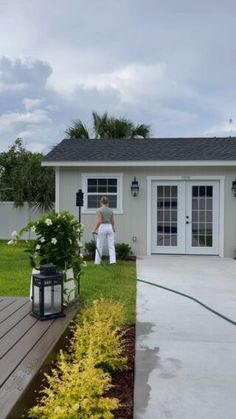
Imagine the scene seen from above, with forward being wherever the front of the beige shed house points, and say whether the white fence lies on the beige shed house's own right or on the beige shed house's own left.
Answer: on the beige shed house's own right

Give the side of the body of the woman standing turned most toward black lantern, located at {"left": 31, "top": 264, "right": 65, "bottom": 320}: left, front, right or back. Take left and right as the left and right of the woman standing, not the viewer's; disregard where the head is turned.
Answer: back

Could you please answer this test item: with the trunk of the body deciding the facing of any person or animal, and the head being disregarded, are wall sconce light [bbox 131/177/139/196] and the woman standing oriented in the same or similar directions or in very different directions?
very different directions

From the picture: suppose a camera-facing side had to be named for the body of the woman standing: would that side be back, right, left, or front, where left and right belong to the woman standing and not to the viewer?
back

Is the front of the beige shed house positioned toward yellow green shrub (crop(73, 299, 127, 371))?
yes

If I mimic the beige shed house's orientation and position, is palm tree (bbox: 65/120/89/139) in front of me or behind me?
behind

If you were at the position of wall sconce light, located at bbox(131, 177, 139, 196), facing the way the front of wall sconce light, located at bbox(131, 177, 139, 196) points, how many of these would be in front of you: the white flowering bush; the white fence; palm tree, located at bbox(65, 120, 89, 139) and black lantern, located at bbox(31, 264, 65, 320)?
2

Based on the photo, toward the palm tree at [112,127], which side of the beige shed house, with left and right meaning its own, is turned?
back

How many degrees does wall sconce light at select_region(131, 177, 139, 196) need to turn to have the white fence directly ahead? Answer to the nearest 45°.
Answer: approximately 135° to its right

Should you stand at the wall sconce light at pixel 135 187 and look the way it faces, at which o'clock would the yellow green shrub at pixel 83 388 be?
The yellow green shrub is roughly at 12 o'clock from the wall sconce light.

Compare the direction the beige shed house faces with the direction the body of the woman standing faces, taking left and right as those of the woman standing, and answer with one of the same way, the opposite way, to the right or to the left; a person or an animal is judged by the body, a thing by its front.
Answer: the opposite way
